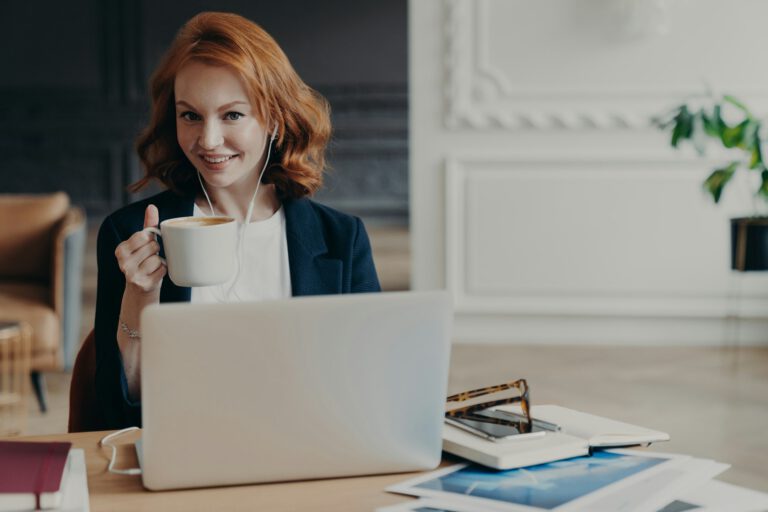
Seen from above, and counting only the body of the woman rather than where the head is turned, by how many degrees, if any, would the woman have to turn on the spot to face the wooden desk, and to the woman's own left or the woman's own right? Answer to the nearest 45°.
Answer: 0° — they already face it

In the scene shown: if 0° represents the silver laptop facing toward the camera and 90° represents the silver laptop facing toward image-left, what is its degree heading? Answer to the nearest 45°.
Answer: approximately 180°

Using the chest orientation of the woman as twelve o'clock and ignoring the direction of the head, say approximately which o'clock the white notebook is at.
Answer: The white notebook is roughly at 11 o'clock from the woman.

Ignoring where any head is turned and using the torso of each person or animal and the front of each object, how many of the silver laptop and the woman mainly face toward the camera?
1

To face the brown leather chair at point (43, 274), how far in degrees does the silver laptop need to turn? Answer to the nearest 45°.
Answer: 0° — it already faces it

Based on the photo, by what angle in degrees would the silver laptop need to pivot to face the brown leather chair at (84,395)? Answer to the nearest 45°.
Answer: approximately 45° to its left

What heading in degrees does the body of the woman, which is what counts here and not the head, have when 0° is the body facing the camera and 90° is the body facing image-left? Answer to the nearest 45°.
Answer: approximately 0°

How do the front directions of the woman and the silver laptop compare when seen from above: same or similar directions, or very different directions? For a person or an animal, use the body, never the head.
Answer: very different directions

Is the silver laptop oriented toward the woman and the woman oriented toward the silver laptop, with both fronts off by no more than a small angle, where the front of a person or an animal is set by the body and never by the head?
yes
